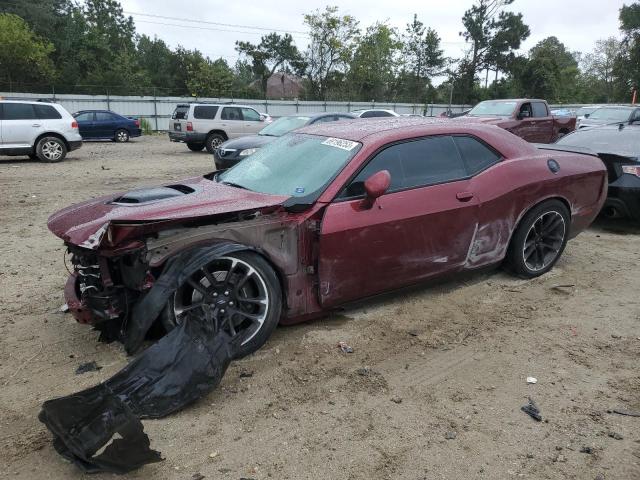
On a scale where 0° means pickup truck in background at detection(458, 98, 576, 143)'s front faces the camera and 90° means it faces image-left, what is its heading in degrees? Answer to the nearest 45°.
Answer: approximately 45°

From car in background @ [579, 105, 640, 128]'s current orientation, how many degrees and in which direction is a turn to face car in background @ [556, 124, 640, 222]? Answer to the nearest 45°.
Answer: approximately 45° to its left

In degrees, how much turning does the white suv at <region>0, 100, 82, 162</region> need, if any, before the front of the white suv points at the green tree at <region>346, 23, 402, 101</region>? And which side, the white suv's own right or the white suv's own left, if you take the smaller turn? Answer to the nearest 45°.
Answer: approximately 135° to the white suv's own right

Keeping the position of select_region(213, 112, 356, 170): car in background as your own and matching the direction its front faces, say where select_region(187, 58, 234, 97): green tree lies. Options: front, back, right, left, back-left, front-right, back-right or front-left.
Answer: back-right

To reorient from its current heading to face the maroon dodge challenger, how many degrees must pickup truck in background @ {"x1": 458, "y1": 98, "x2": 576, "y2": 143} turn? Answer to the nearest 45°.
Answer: approximately 45° to its left

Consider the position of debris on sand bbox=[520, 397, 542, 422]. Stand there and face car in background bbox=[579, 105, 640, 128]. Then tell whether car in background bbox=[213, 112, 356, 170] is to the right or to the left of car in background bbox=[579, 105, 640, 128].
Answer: left

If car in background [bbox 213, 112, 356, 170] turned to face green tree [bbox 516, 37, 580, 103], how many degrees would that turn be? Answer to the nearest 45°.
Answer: approximately 180°

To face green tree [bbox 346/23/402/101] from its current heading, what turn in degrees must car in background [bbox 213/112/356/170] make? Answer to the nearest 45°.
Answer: approximately 135° to its right

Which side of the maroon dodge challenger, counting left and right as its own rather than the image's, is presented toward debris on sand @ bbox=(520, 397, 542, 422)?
left

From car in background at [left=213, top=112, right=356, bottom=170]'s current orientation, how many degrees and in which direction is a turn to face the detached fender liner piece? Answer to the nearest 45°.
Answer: approximately 45° to its left

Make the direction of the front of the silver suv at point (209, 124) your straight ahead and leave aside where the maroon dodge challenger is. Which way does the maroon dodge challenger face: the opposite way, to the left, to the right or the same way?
the opposite way
